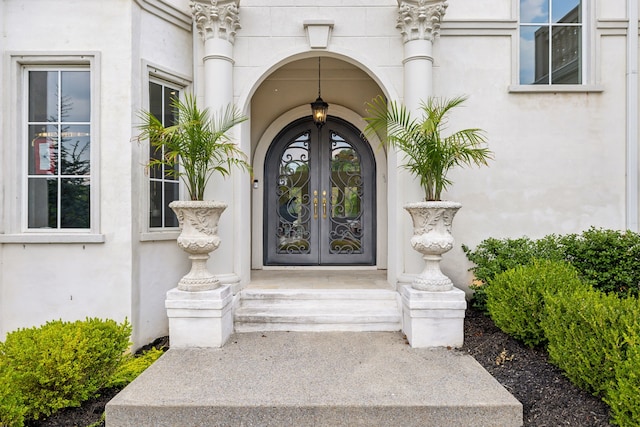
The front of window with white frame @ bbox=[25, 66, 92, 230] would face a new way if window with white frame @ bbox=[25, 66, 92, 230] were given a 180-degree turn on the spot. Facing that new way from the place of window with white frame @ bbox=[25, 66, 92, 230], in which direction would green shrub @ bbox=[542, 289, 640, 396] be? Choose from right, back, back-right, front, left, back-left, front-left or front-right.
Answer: back-right

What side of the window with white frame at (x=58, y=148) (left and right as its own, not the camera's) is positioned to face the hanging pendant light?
left

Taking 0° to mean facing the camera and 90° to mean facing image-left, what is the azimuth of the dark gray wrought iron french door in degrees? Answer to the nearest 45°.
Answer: approximately 0°

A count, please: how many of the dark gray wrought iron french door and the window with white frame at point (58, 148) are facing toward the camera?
2

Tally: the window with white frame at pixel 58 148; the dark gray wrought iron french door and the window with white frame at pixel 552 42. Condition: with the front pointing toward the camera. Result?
3

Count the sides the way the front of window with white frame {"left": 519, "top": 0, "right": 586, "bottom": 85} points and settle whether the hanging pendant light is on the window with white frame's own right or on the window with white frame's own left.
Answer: on the window with white frame's own right

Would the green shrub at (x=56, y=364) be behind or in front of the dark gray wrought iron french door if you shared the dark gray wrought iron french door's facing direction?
in front

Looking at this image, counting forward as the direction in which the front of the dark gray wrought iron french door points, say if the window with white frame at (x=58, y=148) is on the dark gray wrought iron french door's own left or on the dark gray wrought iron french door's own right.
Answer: on the dark gray wrought iron french door's own right

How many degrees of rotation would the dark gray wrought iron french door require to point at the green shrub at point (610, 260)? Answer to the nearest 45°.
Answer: approximately 45° to its left

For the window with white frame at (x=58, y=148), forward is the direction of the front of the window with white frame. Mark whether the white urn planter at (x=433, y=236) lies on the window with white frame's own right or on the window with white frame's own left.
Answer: on the window with white frame's own left
